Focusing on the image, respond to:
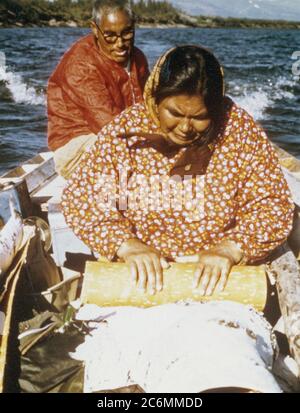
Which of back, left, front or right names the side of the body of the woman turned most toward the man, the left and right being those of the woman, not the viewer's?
back

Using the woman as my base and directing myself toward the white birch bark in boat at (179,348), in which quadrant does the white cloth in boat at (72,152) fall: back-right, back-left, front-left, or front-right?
back-right

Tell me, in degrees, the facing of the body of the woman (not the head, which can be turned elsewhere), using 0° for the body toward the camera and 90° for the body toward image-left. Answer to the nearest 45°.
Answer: approximately 0°

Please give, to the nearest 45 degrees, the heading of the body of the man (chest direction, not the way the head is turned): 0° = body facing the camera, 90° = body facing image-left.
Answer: approximately 315°

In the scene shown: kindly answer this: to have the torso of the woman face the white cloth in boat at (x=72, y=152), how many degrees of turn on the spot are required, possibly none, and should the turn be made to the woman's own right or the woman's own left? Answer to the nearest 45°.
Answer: approximately 135° to the woman's own right

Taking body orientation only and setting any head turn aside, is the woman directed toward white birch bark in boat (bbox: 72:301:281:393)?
yes
